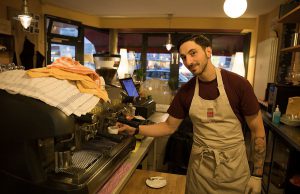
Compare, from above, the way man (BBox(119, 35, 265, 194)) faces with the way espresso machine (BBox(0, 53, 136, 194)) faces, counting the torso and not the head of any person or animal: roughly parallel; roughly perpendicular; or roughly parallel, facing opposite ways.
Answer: roughly perpendicular

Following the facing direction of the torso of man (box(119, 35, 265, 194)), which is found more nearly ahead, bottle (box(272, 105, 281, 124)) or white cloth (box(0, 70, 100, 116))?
the white cloth

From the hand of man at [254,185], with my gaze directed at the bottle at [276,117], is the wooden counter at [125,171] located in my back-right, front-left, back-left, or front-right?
back-left

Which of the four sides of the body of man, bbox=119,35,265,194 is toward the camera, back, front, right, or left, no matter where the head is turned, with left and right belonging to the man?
front

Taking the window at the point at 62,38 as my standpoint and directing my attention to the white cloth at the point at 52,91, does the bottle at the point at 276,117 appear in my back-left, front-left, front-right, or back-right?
front-left

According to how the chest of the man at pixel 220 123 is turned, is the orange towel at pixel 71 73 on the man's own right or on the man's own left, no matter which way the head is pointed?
on the man's own right

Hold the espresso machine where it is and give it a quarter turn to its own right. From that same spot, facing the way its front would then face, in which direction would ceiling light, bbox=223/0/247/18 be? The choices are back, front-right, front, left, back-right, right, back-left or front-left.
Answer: back

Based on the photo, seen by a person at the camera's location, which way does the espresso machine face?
facing the viewer and to the right of the viewer

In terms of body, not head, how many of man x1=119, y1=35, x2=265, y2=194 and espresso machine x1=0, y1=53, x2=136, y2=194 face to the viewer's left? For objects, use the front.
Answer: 0

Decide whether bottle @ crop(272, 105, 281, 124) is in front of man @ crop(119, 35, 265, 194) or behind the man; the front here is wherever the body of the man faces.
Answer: behind
